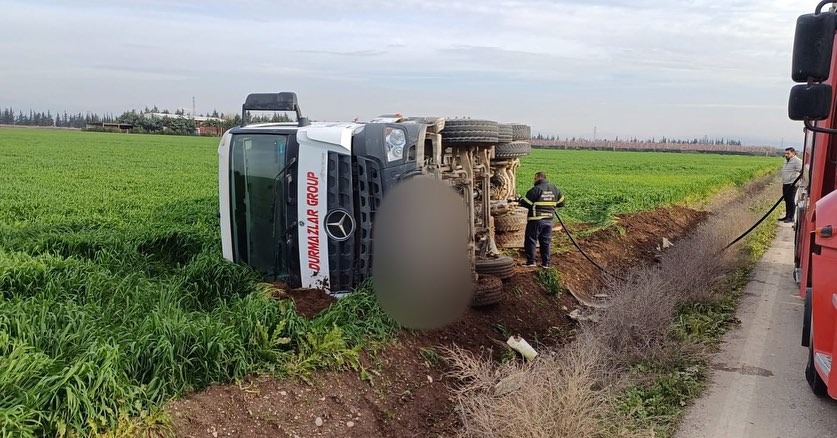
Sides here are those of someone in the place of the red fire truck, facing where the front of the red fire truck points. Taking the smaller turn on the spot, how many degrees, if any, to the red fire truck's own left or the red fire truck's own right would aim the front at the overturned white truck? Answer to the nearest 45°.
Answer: approximately 90° to the red fire truck's own right

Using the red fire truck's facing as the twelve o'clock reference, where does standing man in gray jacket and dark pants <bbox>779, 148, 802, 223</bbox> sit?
The standing man in gray jacket and dark pants is roughly at 6 o'clock from the red fire truck.

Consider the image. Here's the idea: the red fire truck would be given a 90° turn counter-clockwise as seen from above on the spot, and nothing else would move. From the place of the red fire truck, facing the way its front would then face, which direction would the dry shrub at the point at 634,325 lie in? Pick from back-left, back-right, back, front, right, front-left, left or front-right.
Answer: back-left

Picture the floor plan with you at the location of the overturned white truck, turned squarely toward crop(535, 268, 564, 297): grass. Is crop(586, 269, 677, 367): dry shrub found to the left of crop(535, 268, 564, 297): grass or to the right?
right

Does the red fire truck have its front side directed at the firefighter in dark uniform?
no

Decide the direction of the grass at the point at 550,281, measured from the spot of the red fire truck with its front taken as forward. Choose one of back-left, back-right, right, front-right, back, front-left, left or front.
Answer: back-right

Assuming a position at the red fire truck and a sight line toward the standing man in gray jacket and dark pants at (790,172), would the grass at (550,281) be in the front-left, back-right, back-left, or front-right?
front-left

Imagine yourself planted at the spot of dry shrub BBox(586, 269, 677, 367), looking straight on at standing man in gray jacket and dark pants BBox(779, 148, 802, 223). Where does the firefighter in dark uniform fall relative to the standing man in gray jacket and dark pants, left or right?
left
